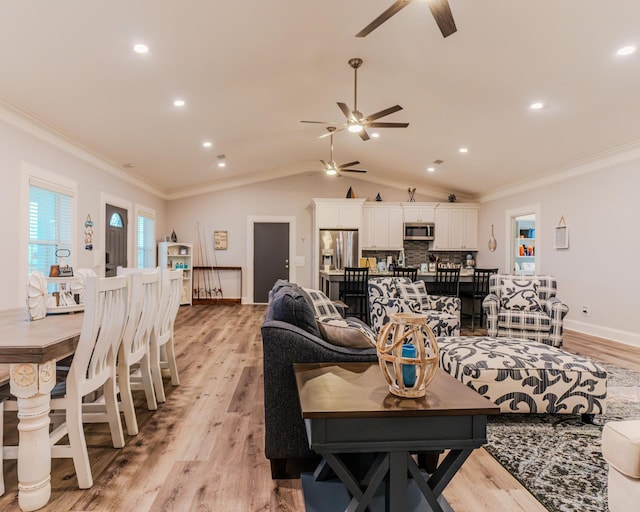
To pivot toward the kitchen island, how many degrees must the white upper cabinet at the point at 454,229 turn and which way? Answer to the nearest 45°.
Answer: approximately 45° to its right

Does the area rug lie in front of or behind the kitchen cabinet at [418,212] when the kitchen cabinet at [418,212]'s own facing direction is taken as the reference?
in front

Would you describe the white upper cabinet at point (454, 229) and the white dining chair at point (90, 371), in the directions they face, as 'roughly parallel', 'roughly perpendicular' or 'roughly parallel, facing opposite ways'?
roughly perpendicular

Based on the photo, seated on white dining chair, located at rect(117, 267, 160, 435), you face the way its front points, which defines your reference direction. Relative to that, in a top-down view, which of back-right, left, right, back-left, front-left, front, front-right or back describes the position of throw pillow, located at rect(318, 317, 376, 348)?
back

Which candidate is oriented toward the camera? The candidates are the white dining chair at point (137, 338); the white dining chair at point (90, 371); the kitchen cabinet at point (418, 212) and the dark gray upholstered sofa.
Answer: the kitchen cabinet

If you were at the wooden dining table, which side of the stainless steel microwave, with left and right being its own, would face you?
front

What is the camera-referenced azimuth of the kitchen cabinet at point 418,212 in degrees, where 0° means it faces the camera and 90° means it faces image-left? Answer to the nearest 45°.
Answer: approximately 0°

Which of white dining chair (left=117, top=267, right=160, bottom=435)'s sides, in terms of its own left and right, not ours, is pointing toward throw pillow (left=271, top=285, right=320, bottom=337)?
back

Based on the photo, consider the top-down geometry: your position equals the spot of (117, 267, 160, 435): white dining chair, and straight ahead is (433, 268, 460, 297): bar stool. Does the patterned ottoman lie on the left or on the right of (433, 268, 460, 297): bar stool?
right

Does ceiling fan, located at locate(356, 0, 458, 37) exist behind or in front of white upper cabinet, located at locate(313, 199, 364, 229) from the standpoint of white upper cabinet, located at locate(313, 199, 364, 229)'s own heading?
in front

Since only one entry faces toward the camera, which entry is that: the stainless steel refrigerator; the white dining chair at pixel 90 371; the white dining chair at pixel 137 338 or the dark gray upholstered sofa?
the stainless steel refrigerator

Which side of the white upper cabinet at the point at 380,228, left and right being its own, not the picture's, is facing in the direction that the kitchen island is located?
front

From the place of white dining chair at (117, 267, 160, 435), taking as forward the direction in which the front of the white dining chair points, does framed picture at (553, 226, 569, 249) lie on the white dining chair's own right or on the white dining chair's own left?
on the white dining chair's own right

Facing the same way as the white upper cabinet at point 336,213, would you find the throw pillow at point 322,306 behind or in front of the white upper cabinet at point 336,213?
in front

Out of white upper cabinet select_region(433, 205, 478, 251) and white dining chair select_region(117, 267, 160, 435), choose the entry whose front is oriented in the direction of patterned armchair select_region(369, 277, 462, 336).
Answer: the white upper cabinet
